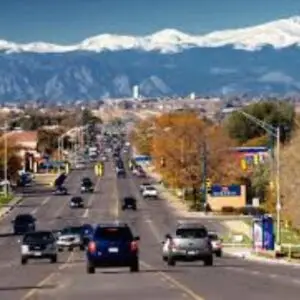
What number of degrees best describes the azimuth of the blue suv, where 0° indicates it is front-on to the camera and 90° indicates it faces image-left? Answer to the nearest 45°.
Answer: approximately 180°
